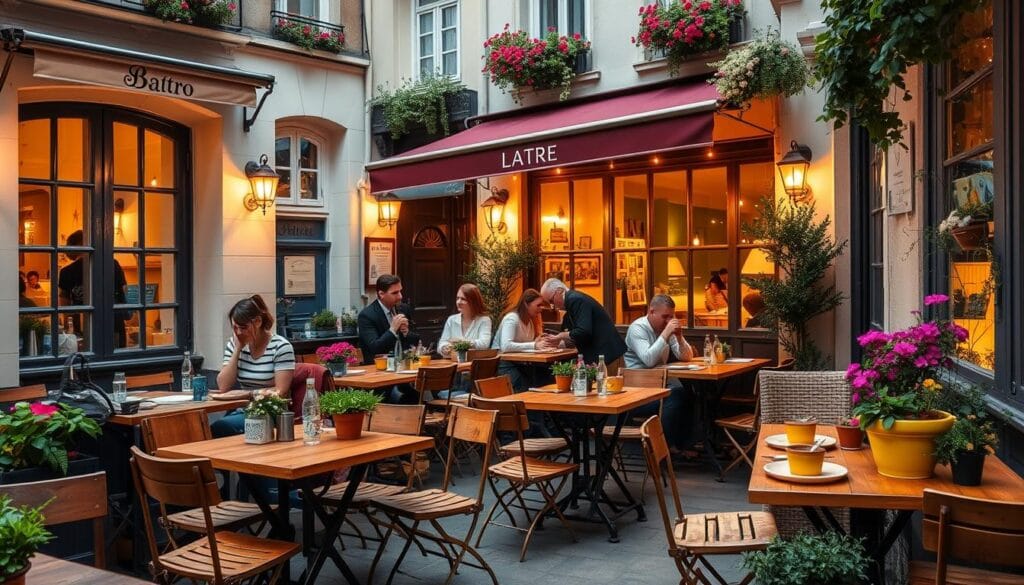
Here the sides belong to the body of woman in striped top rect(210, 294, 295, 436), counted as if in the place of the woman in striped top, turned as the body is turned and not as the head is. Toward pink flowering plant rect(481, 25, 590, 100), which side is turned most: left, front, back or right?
back

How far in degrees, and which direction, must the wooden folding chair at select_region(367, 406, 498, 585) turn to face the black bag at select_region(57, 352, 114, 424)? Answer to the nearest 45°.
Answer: approximately 45° to its right

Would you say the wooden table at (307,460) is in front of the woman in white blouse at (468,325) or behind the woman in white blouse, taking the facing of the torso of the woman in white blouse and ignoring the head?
in front

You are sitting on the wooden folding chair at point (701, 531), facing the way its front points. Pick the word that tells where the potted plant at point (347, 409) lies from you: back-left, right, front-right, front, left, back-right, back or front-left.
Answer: back

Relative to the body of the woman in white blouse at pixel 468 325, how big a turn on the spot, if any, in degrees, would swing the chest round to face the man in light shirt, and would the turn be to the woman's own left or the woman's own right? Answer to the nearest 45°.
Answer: approximately 90° to the woman's own left

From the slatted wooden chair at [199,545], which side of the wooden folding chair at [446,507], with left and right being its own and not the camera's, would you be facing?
front

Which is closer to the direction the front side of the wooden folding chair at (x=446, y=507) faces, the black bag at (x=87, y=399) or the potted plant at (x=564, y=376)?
the black bag

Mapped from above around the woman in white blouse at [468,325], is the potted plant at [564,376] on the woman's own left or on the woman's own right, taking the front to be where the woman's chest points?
on the woman's own left

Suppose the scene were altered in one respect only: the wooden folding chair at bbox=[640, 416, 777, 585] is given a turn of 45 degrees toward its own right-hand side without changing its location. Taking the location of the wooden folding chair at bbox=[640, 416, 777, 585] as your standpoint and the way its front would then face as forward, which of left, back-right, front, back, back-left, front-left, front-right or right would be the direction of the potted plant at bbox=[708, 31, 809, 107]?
back-left

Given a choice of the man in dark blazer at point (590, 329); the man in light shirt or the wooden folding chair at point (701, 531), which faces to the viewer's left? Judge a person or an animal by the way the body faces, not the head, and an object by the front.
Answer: the man in dark blazer

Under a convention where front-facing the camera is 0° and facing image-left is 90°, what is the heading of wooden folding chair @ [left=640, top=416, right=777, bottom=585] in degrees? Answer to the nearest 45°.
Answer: approximately 270°

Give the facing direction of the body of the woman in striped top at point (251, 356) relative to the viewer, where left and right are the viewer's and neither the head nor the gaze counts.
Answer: facing the viewer and to the left of the viewer
